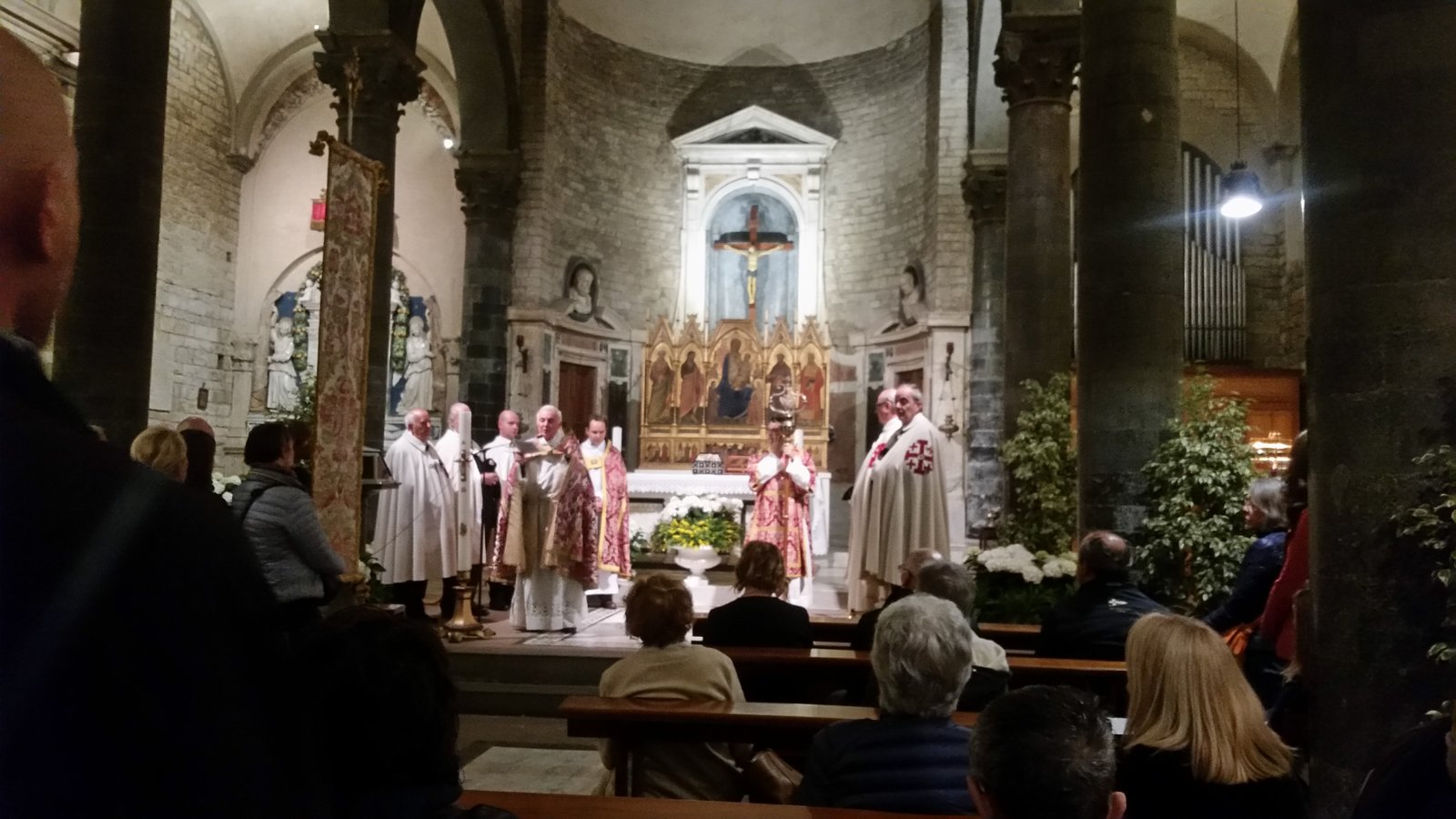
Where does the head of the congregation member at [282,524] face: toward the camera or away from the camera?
away from the camera

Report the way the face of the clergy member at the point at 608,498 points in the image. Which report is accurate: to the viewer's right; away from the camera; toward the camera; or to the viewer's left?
toward the camera

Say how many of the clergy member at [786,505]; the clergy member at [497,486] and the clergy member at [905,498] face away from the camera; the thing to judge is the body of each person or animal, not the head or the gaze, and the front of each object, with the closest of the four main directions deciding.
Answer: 0

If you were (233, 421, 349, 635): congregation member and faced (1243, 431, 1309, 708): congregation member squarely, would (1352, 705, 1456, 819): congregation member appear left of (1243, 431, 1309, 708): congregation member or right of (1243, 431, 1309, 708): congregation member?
right

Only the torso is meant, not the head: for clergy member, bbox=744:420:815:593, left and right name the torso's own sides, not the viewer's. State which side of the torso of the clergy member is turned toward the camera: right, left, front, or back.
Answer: front

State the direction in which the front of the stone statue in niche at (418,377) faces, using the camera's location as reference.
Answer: facing the viewer

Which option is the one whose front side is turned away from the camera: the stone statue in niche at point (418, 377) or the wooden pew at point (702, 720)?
the wooden pew

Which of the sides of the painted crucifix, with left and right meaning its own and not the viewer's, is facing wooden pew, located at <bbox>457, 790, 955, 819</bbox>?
front

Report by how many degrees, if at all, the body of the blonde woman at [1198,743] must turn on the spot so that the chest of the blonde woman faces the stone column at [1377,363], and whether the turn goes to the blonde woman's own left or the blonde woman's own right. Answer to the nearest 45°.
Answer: approximately 45° to the blonde woman's own right

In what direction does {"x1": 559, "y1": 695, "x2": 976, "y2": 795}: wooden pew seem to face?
away from the camera

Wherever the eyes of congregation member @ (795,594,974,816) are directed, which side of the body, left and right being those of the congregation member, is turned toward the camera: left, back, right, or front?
back

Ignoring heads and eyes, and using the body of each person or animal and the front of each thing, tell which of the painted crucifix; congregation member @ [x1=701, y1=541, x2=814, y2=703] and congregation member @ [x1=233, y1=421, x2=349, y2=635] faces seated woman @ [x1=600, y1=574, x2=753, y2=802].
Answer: the painted crucifix

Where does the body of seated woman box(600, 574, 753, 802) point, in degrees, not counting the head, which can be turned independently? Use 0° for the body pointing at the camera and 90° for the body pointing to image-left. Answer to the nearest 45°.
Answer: approximately 180°

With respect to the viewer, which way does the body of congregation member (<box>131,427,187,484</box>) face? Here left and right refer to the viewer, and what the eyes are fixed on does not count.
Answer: facing away from the viewer and to the right of the viewer

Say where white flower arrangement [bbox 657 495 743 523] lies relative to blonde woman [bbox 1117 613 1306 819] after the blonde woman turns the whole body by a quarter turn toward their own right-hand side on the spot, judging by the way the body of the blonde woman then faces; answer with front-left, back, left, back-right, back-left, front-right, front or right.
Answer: left

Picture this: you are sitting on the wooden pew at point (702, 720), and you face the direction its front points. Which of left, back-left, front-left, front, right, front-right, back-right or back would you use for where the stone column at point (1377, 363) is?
right

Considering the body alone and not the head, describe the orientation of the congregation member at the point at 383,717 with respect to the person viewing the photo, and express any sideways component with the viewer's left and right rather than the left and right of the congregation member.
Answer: facing away from the viewer

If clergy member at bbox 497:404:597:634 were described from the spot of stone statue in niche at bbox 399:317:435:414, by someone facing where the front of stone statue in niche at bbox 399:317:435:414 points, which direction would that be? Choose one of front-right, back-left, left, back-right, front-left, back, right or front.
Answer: front

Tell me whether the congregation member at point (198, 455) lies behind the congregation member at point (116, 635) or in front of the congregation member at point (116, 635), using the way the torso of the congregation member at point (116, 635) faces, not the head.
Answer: in front

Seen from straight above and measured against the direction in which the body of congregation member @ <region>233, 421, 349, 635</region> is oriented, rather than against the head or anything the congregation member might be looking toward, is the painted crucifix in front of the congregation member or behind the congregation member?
in front

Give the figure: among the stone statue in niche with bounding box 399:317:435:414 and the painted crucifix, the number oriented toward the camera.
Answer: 2

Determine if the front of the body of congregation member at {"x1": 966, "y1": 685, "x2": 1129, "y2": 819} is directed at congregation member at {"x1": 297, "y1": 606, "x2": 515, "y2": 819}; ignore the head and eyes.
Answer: no

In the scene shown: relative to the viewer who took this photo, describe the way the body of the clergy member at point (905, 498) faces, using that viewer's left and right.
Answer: facing the viewer and to the left of the viewer

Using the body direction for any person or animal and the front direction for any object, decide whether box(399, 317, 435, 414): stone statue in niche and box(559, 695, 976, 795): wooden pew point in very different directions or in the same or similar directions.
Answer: very different directions
